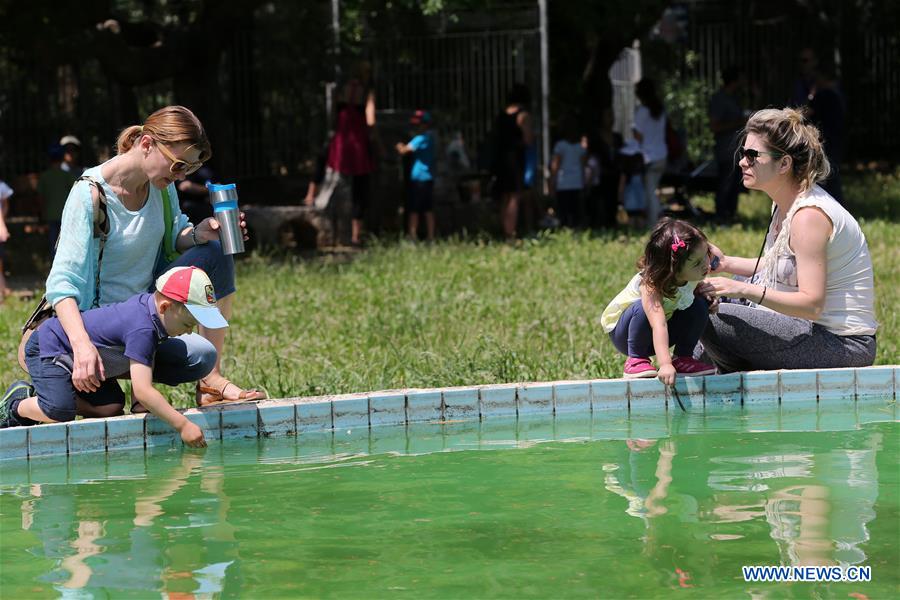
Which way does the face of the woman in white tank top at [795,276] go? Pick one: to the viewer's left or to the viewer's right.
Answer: to the viewer's left

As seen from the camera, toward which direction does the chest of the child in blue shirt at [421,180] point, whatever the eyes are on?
to the viewer's left

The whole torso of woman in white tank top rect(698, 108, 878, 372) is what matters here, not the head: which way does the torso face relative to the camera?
to the viewer's left

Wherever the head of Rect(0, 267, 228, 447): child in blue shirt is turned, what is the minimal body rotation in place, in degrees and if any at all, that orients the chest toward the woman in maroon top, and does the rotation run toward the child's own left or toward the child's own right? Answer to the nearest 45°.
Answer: approximately 90° to the child's own left

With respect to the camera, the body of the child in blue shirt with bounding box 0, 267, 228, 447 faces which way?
to the viewer's right

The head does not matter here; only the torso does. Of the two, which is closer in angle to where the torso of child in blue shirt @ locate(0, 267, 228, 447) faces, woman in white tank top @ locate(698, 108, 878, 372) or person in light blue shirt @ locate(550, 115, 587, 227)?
the woman in white tank top

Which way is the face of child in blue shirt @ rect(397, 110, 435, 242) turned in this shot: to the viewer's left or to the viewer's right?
to the viewer's left

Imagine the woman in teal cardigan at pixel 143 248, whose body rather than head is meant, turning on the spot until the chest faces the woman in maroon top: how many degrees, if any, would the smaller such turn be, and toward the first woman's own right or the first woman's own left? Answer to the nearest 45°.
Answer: approximately 135° to the first woman's own left

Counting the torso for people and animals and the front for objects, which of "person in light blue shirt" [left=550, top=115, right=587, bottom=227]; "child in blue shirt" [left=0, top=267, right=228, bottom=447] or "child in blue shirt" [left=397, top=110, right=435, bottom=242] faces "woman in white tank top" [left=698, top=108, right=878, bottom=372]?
"child in blue shirt" [left=0, top=267, right=228, bottom=447]

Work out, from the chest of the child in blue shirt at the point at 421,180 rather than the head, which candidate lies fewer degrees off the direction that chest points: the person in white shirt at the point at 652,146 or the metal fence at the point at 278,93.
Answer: the metal fence

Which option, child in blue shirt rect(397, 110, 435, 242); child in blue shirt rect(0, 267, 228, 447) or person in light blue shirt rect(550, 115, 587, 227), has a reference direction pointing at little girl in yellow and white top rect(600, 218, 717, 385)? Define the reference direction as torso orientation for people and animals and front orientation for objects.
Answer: child in blue shirt rect(0, 267, 228, 447)
